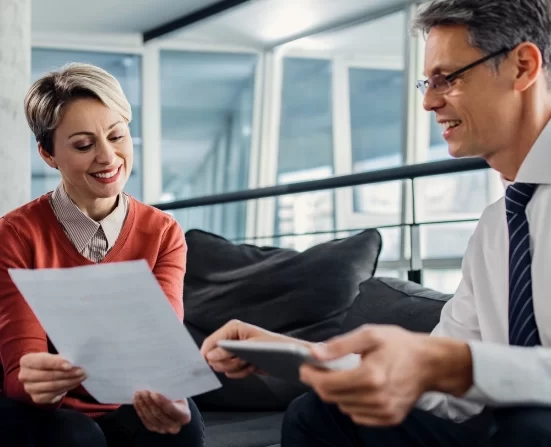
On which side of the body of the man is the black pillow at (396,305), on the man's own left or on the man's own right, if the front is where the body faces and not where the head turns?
on the man's own right

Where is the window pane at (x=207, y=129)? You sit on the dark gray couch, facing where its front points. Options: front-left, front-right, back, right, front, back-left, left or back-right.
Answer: back

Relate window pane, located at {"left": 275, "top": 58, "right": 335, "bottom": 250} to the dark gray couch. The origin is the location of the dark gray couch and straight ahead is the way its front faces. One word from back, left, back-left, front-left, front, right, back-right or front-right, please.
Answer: back

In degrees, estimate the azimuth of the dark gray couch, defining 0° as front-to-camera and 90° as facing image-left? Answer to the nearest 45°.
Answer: approximately 0°

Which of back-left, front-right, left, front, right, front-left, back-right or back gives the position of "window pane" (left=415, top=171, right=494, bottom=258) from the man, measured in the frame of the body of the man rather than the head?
back-right

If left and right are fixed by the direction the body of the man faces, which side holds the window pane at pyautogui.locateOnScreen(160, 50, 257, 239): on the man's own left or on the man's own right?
on the man's own right

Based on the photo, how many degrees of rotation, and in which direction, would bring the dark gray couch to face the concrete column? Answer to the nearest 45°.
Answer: approximately 135° to its right
